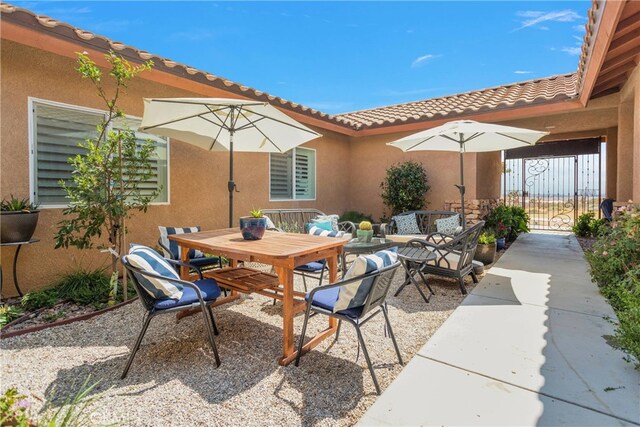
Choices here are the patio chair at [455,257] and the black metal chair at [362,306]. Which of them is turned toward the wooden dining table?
the black metal chair

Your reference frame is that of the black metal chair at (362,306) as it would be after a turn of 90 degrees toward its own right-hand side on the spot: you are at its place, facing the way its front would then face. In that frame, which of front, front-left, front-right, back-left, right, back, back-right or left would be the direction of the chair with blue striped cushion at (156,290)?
back-left

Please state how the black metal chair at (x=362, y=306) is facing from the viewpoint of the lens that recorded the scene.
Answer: facing away from the viewer and to the left of the viewer

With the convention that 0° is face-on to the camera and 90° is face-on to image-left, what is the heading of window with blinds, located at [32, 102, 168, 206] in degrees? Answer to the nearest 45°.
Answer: approximately 315°

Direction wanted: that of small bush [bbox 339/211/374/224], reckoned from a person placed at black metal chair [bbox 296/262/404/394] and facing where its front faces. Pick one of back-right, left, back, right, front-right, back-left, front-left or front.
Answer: front-right

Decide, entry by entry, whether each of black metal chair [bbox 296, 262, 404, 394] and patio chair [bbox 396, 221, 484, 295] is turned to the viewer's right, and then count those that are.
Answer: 0

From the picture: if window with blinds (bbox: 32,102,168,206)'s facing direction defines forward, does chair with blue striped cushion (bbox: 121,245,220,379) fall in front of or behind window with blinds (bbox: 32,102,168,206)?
in front

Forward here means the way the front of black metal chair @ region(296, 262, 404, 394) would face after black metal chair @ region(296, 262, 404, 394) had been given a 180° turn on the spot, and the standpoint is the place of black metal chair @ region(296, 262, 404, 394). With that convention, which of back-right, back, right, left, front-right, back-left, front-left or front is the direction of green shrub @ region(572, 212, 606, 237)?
left
